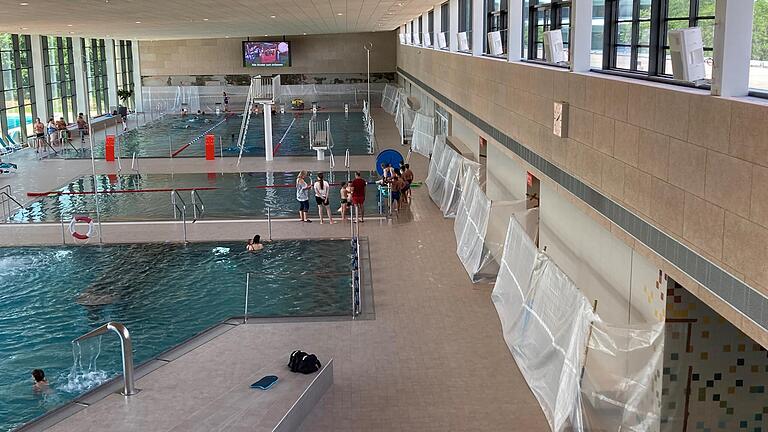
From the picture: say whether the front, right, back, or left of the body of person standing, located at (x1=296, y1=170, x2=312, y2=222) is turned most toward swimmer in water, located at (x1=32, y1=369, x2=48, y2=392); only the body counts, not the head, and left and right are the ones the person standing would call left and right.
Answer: right

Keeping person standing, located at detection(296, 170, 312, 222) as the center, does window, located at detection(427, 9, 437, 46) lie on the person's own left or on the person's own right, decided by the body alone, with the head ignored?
on the person's own left

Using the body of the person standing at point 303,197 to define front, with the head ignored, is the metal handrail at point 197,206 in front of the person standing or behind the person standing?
behind

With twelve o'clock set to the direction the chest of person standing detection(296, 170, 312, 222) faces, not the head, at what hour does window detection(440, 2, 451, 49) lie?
The window is roughly at 10 o'clock from the person standing.

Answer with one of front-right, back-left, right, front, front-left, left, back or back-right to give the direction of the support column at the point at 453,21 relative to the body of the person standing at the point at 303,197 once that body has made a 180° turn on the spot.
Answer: back-right

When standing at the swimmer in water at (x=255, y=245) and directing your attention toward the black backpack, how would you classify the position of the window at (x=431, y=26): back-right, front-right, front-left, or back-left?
back-left
